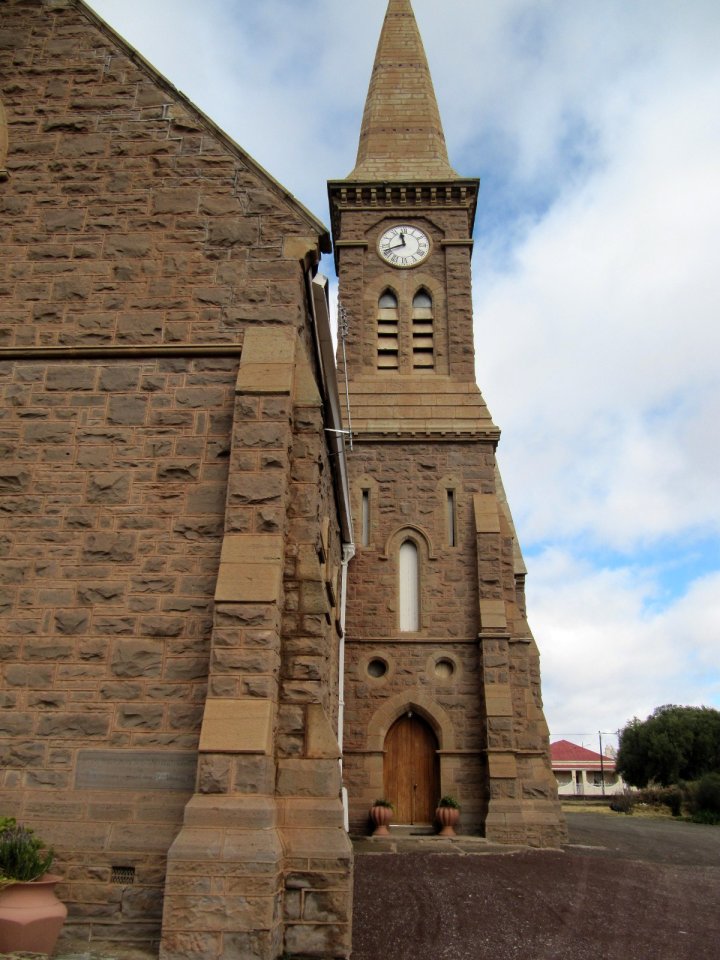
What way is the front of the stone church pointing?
toward the camera

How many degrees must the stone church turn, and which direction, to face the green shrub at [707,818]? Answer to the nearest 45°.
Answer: approximately 135° to its left

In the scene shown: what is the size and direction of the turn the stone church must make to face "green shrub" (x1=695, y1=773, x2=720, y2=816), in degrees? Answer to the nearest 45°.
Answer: approximately 135° to its left

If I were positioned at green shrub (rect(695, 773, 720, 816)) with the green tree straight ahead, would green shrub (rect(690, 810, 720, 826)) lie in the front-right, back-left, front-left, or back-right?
back-left
